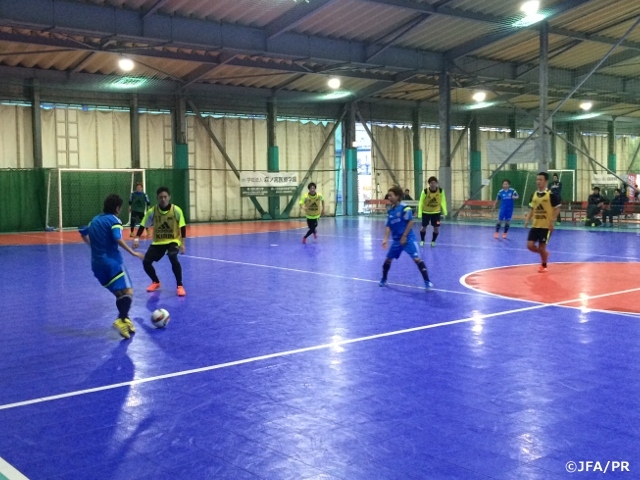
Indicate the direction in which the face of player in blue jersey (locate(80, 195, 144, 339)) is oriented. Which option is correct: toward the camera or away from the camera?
away from the camera

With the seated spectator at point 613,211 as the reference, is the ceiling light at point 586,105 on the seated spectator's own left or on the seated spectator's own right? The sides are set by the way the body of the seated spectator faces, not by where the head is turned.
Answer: on the seated spectator's own right

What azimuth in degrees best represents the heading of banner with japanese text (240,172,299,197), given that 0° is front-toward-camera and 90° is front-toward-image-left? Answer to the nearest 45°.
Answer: approximately 0°

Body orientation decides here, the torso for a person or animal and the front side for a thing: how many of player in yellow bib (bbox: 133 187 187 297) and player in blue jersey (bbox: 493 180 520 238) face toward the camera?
2

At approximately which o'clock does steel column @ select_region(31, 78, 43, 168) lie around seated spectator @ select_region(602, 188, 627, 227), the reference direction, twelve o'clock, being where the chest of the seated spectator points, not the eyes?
The steel column is roughly at 1 o'clock from the seated spectator.

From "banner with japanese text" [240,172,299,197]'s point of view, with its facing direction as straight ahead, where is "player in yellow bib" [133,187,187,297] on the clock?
The player in yellow bib is roughly at 12 o'clock from the banner with japanese text.
